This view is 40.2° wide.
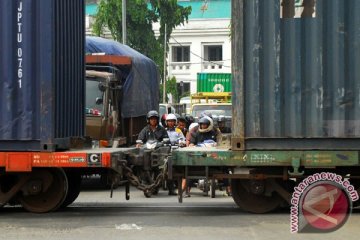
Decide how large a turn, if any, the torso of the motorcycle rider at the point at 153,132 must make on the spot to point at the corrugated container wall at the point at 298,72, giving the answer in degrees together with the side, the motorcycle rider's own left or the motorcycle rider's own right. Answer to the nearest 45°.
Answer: approximately 45° to the motorcycle rider's own left

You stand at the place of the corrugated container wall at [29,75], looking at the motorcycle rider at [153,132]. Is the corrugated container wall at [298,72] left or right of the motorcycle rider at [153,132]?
right

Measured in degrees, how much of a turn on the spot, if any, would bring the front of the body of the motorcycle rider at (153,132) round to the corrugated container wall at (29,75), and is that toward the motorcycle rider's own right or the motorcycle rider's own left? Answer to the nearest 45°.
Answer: approximately 45° to the motorcycle rider's own right

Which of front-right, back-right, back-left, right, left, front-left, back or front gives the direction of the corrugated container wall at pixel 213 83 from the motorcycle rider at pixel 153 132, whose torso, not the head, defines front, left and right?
back

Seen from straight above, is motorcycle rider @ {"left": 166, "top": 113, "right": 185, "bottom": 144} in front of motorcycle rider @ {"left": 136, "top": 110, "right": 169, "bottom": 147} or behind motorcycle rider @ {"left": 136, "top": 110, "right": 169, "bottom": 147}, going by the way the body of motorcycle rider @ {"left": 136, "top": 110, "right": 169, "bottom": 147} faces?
behind

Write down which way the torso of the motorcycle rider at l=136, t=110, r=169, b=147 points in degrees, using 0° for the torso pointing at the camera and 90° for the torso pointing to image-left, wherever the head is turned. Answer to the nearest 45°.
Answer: approximately 0°

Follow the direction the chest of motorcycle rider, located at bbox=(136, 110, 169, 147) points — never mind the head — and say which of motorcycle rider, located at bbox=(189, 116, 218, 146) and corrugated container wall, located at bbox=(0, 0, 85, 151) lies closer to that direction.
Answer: the corrugated container wall

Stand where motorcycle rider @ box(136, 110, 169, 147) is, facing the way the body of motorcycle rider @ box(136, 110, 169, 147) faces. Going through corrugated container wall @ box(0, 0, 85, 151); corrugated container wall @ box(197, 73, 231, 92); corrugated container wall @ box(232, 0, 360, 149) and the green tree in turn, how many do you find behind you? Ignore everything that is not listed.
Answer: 2

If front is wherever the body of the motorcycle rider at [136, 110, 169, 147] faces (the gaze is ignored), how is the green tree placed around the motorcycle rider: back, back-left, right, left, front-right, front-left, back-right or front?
back

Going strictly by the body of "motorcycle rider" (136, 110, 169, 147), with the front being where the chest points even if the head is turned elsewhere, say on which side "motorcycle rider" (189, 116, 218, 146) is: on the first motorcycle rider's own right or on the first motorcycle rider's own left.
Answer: on the first motorcycle rider's own left

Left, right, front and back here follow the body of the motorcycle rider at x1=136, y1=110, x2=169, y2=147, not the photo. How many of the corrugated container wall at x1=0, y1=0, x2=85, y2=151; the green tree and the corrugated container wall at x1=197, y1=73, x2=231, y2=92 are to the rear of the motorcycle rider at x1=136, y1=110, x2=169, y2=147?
2
